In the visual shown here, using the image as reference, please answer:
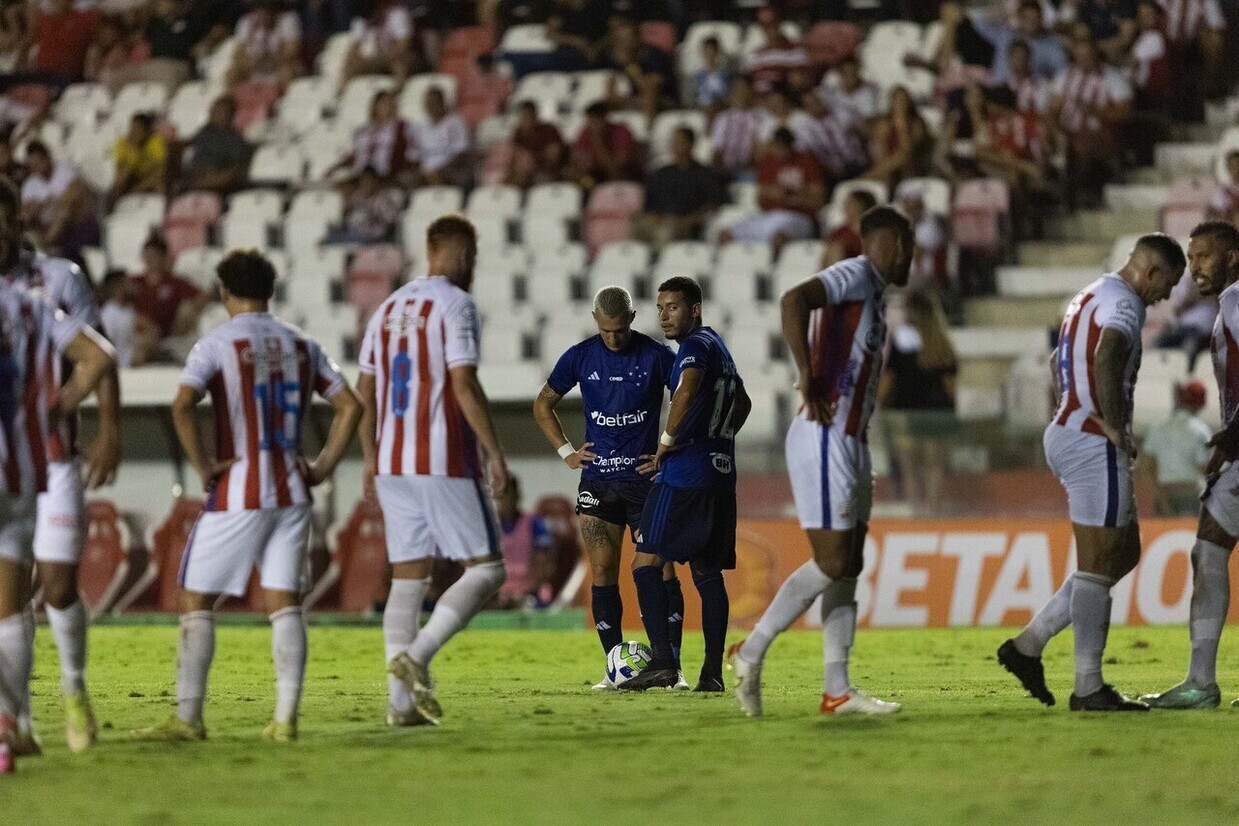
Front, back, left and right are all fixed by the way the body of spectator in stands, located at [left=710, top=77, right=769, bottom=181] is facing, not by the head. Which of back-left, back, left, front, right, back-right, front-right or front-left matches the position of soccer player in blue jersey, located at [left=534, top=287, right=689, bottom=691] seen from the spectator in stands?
front

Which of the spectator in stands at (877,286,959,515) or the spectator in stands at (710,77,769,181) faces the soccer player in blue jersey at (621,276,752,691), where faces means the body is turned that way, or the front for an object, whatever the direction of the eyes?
the spectator in stands at (710,77,769,181)

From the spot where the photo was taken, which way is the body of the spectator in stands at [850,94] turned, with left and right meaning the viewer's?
facing the viewer

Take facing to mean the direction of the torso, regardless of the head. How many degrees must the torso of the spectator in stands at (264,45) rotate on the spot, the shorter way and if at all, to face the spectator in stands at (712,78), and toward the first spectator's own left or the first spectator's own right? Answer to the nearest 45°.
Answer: approximately 45° to the first spectator's own left

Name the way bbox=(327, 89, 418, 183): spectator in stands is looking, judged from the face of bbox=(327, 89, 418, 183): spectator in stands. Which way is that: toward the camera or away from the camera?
toward the camera

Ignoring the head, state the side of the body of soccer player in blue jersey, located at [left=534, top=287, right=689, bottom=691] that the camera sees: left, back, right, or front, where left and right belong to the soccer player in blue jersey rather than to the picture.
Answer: front

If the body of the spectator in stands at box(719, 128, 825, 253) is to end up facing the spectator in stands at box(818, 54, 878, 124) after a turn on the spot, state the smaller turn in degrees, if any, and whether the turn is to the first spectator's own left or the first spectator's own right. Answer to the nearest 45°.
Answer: approximately 180°

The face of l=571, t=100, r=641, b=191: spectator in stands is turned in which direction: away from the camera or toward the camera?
toward the camera

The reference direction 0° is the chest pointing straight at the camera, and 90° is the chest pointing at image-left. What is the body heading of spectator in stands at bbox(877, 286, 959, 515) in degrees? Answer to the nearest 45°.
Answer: approximately 180°

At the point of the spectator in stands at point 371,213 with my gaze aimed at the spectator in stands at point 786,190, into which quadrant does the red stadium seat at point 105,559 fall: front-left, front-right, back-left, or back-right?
back-right

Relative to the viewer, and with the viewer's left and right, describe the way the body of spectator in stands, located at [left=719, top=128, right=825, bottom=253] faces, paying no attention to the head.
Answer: facing the viewer and to the left of the viewer

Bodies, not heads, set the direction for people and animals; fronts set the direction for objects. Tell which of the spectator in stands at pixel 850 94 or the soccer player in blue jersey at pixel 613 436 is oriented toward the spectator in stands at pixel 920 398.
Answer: the spectator in stands at pixel 850 94

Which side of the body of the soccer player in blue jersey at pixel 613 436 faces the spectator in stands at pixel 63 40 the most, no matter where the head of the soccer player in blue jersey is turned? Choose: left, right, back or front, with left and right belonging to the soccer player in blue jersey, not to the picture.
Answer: back

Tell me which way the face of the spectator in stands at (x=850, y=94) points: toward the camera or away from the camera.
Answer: toward the camera

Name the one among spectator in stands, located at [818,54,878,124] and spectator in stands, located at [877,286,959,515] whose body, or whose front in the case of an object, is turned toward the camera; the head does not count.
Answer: spectator in stands, located at [818,54,878,124]

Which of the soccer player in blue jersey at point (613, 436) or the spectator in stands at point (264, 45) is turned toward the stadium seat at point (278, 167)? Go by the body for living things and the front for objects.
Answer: the spectator in stands
